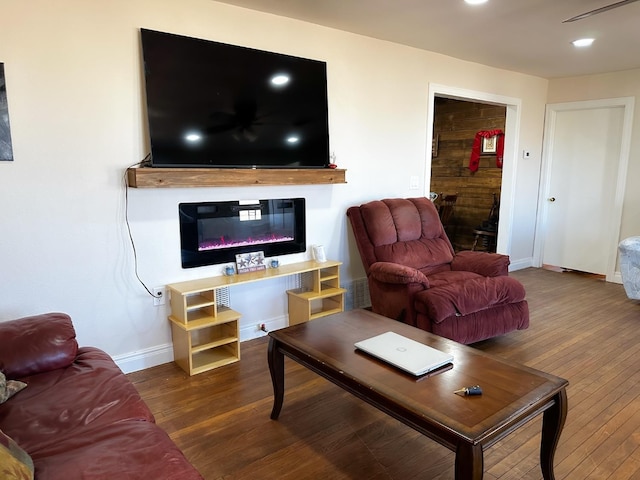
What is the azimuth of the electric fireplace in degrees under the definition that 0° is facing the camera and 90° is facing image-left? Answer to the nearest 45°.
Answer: approximately 315°

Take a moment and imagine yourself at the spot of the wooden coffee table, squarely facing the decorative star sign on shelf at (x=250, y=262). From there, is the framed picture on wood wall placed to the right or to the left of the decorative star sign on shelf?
right

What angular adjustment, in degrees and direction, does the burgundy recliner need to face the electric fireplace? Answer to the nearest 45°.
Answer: approximately 135° to its right

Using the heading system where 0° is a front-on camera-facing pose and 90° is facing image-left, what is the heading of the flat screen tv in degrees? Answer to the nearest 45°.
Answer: approximately 315°

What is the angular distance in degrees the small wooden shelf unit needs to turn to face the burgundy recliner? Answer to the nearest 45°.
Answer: approximately 45° to its left
